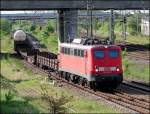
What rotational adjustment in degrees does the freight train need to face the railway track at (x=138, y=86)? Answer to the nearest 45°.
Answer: approximately 90° to its left

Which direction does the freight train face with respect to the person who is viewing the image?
facing the viewer and to the right of the viewer
